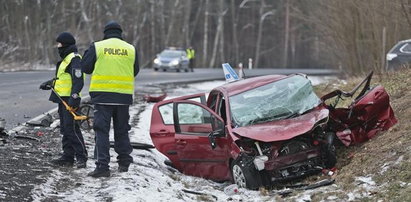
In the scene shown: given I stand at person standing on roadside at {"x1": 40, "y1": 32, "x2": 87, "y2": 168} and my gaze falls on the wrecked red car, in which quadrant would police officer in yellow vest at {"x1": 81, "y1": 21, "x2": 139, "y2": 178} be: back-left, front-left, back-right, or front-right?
front-right

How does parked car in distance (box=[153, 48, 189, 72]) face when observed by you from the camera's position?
facing the viewer and to the left of the viewer

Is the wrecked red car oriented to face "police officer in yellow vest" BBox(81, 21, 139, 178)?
no

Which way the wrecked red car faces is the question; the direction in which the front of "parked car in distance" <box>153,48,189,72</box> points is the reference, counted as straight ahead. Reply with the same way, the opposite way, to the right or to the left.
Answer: to the left

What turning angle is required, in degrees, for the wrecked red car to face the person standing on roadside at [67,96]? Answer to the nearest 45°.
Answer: approximately 135° to its right

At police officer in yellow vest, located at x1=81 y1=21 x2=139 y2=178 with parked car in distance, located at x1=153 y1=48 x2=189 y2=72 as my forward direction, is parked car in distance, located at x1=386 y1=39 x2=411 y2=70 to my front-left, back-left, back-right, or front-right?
front-right

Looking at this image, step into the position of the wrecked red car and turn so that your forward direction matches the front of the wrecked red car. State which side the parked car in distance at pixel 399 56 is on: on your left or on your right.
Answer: on your left

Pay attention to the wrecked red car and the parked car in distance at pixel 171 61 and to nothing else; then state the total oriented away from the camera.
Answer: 0

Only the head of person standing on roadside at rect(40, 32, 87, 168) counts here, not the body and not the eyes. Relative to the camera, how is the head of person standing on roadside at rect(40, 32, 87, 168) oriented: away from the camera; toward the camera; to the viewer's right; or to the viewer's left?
to the viewer's left

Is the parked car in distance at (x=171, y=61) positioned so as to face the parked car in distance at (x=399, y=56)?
no

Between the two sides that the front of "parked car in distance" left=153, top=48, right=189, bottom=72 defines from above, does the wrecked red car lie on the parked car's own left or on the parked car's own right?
on the parked car's own left

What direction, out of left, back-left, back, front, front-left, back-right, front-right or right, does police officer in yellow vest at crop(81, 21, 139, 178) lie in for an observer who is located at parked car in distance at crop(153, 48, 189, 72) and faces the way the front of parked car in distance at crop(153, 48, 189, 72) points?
front-left
